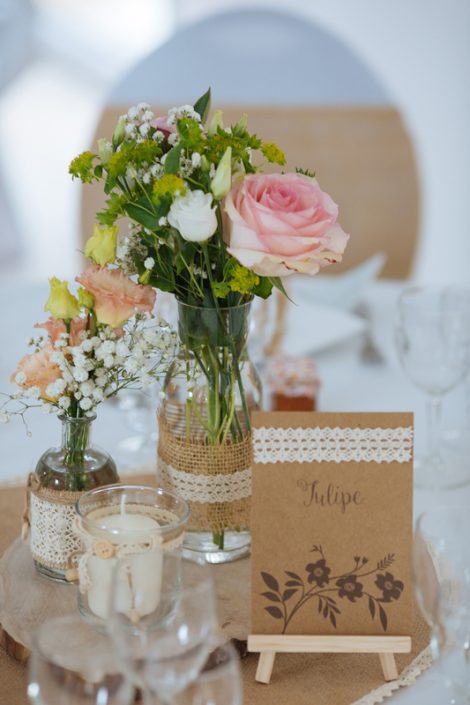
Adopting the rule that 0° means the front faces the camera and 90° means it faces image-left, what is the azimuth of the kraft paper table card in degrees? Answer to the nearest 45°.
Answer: approximately 0°

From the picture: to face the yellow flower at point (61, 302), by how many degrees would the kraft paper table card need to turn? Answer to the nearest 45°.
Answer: approximately 90° to its right

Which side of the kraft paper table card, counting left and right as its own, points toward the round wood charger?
right

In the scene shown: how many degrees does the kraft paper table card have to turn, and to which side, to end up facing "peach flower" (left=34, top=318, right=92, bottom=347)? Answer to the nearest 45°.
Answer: approximately 90° to its right

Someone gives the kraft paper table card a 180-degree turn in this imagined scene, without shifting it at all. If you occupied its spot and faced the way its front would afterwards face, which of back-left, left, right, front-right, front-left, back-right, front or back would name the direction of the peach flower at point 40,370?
left
